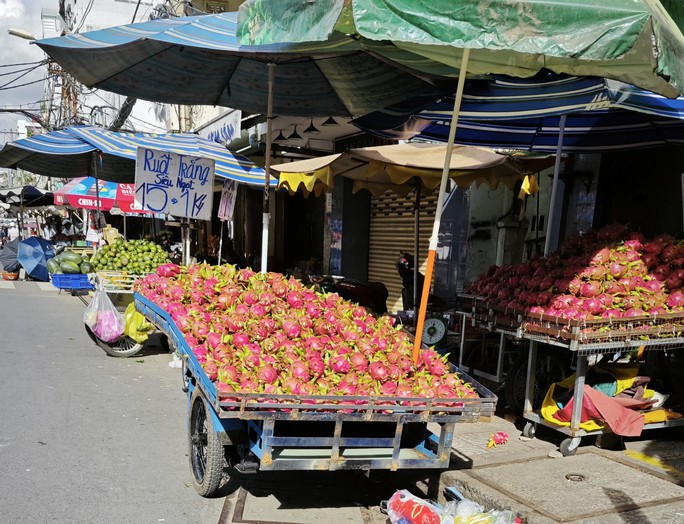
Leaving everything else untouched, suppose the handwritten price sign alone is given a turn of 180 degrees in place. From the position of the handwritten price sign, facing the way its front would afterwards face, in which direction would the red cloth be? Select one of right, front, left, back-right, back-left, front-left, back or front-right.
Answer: back-right

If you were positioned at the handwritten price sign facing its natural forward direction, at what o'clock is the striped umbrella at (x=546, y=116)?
The striped umbrella is roughly at 10 o'clock from the handwritten price sign.

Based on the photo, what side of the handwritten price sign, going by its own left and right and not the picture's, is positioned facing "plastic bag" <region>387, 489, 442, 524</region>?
front

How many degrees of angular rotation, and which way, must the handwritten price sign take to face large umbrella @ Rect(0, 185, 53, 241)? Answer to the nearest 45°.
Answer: approximately 180°

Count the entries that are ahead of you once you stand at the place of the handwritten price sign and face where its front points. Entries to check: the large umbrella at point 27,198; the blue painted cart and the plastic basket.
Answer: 1

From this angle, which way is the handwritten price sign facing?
toward the camera

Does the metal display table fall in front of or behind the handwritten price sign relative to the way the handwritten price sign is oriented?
in front

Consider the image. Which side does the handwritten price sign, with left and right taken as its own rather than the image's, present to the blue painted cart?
front

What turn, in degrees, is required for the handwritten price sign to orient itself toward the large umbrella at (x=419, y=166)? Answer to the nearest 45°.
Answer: approximately 45° to its left

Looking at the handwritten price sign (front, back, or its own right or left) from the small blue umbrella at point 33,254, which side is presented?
back

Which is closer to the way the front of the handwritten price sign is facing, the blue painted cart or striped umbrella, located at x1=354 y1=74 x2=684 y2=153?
the blue painted cart

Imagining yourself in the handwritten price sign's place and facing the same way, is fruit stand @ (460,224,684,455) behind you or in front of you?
in front

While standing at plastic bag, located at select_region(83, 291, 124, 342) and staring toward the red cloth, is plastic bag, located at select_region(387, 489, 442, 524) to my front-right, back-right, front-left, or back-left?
front-right
